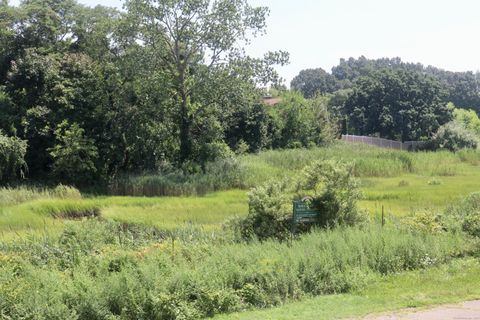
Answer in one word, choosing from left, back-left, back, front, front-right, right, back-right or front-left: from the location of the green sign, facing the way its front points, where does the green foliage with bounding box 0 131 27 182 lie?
back-right

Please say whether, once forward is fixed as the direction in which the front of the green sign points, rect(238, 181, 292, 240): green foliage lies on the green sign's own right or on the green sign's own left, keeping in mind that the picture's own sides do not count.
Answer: on the green sign's own right

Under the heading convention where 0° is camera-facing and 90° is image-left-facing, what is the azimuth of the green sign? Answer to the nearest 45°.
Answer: approximately 0°

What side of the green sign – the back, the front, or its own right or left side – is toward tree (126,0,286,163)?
back

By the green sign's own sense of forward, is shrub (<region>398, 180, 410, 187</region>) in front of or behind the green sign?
behind

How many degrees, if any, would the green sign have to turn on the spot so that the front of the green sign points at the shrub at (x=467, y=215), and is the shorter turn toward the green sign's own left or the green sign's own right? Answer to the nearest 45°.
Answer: approximately 90° to the green sign's own left
